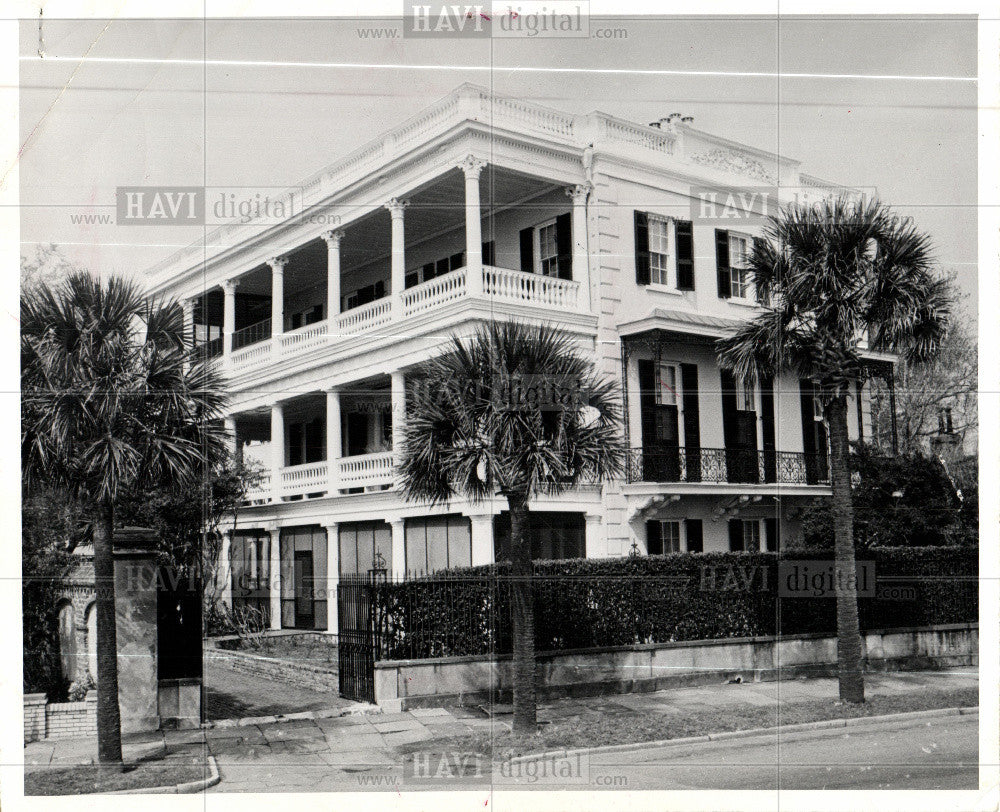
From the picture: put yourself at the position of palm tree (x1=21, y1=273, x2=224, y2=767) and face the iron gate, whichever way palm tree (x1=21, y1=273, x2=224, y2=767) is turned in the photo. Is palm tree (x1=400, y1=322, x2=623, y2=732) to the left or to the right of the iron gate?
right
